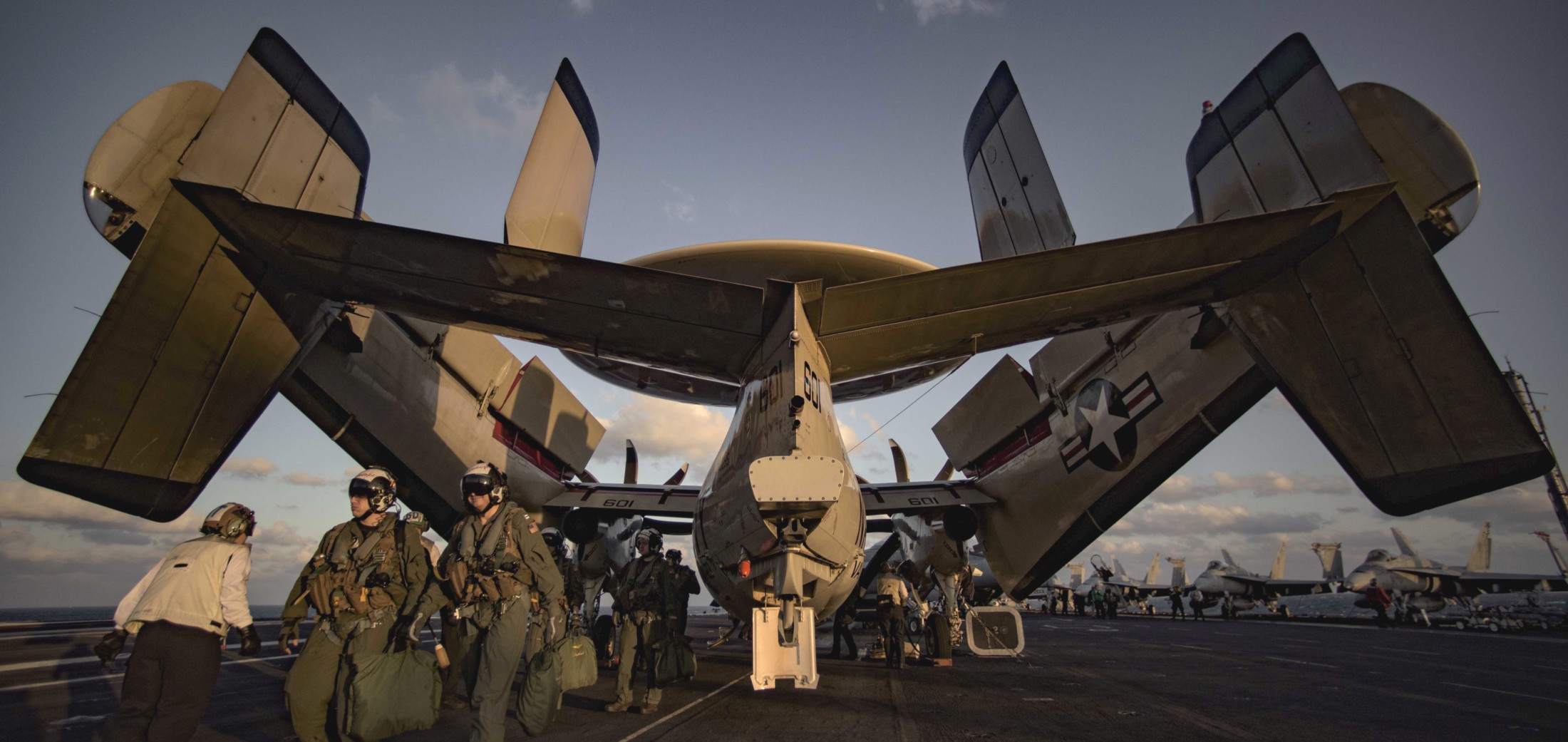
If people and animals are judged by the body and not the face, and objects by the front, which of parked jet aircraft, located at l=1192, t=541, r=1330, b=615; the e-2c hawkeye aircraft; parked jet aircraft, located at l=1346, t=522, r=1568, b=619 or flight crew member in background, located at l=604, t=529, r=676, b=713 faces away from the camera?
the e-2c hawkeye aircraft

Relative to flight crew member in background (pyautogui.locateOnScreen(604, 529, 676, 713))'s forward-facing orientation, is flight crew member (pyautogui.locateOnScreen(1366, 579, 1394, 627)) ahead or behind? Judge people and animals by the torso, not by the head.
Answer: behind

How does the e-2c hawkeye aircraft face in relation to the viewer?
away from the camera

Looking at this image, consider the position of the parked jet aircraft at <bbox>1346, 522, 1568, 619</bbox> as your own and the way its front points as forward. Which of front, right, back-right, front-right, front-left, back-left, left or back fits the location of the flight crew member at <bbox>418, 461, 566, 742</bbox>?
front-left

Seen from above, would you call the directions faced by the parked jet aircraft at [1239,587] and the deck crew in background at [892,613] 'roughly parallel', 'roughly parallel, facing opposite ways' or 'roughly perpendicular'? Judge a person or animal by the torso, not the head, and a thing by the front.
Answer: roughly perpendicular

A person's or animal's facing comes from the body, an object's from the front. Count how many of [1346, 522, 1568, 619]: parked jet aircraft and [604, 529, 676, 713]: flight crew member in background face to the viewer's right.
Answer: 0
